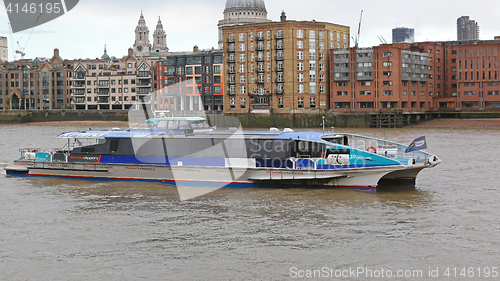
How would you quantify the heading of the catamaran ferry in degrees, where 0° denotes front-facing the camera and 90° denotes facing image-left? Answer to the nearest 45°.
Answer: approximately 315°
